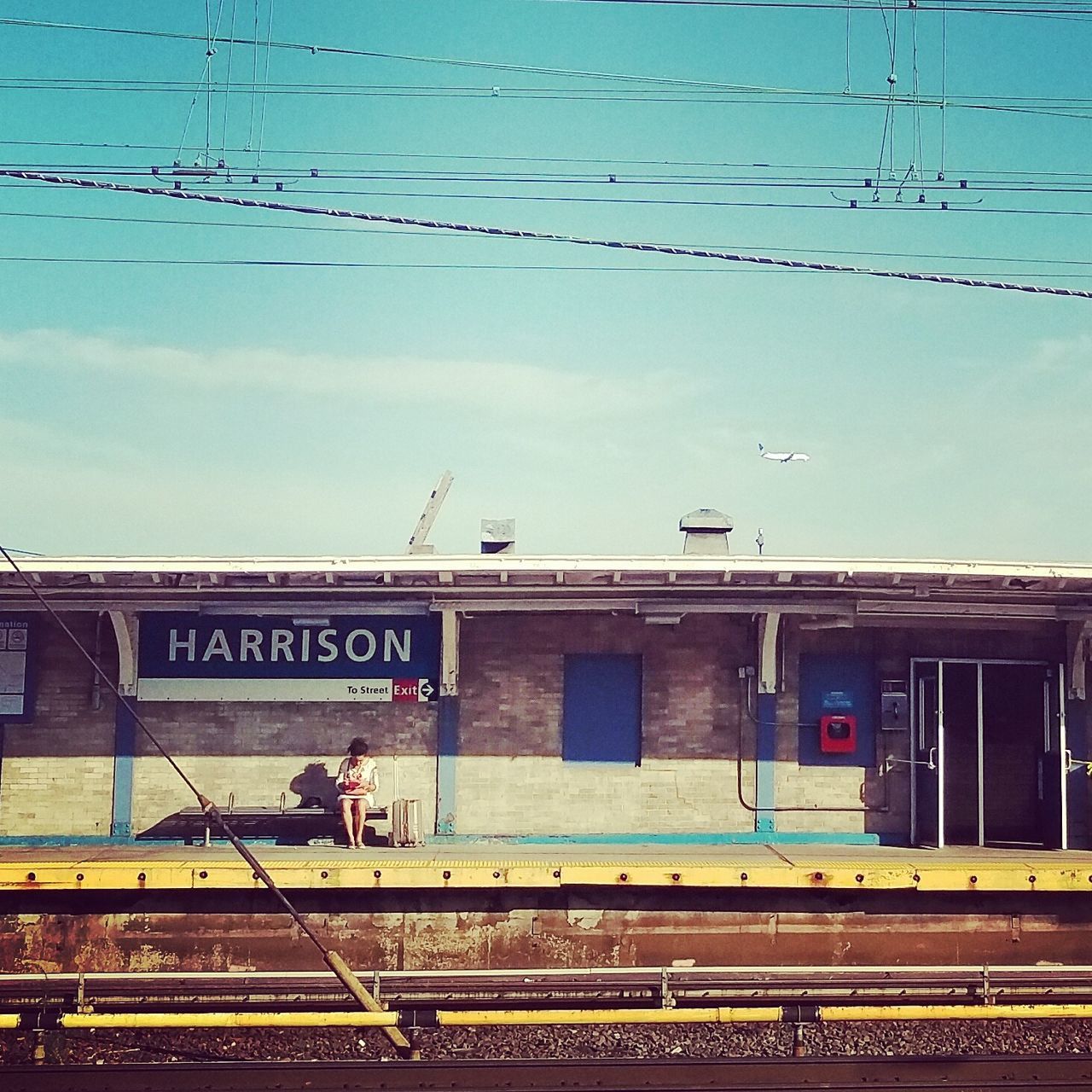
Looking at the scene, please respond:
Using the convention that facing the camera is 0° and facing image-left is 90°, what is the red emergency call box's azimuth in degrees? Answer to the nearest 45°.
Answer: approximately 0°

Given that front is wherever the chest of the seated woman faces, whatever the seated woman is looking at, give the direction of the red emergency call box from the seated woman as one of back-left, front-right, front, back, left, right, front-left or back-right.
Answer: left

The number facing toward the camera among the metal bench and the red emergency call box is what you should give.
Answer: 2

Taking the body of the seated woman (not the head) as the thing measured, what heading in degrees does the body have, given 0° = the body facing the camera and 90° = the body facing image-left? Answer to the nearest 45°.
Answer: approximately 0°

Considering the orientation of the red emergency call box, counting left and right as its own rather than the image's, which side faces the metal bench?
right
